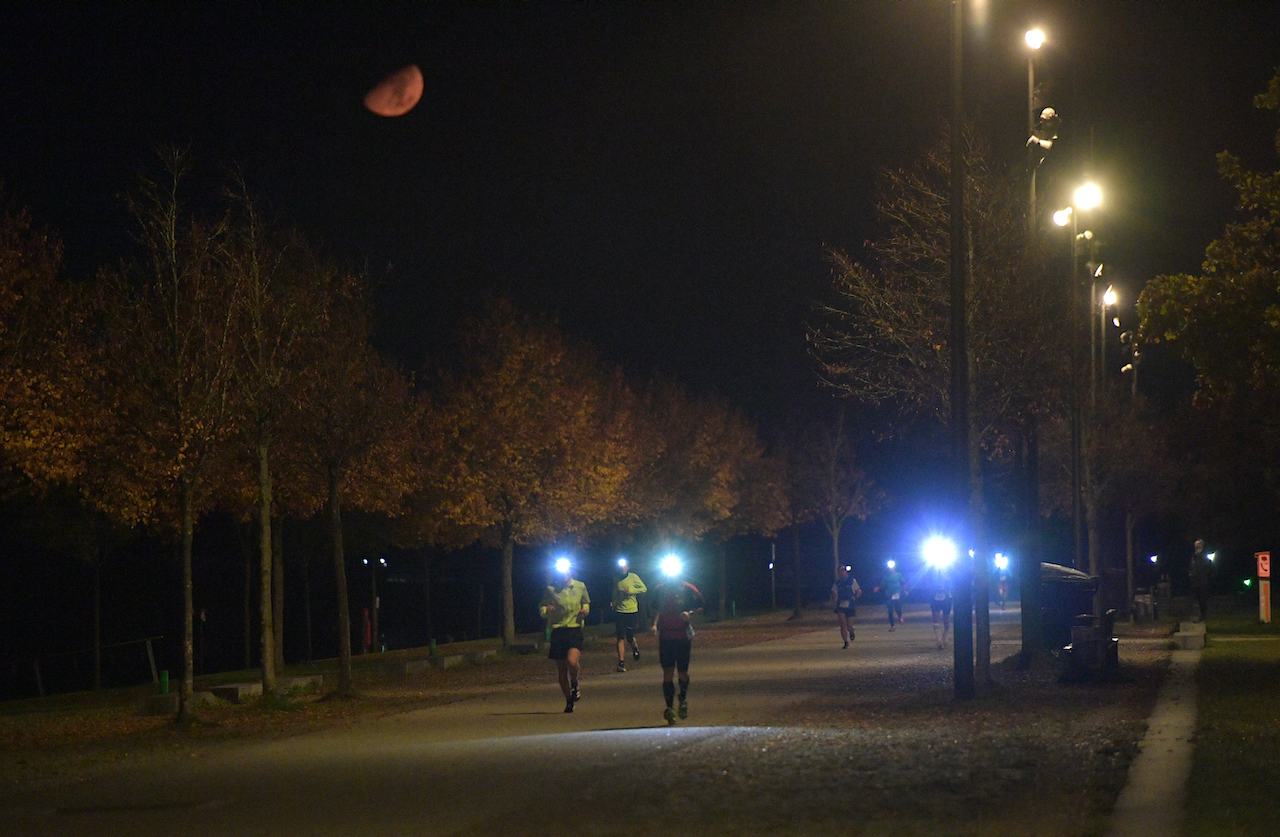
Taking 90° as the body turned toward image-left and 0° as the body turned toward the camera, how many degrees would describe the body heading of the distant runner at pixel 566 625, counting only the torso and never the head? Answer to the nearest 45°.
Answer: approximately 0°

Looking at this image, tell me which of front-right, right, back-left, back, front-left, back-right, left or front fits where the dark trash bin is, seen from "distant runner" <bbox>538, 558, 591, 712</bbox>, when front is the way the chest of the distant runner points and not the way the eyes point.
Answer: back-left

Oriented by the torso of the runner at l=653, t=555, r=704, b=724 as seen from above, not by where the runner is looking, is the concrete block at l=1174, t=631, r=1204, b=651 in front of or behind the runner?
behind

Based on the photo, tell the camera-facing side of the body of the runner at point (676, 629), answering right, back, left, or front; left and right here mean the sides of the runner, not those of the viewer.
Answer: front

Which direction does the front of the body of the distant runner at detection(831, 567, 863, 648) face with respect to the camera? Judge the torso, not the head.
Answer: toward the camera

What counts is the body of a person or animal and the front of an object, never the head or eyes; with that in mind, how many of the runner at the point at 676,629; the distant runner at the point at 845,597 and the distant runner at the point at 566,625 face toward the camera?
3

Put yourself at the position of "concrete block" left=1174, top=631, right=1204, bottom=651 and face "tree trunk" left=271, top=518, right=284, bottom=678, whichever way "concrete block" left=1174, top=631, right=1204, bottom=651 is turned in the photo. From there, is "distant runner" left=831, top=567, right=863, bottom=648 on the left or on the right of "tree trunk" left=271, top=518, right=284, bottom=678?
right
